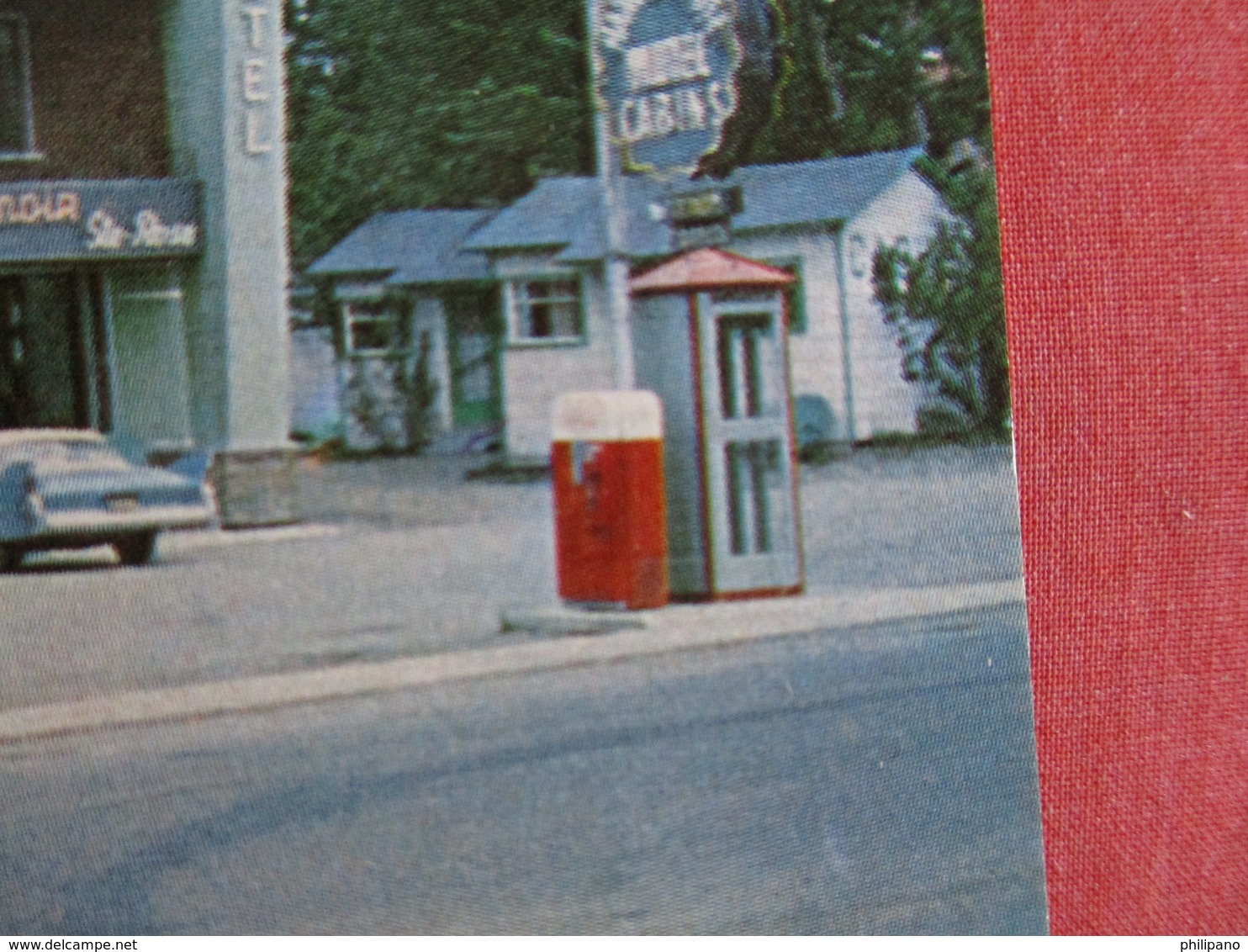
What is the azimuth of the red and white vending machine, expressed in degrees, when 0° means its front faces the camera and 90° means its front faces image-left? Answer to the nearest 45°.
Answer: approximately 0°

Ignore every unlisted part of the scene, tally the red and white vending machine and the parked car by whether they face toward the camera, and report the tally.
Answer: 1

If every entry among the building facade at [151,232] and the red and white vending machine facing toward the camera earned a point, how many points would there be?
2
